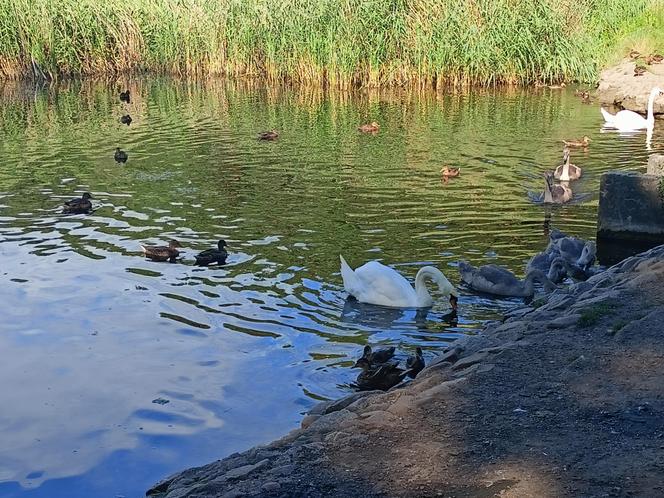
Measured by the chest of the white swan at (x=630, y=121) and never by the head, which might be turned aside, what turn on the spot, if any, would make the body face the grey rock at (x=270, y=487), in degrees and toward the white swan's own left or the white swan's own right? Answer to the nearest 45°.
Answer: approximately 90° to the white swan's own right

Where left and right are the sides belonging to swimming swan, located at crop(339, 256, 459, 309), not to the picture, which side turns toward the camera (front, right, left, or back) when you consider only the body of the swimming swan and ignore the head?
right

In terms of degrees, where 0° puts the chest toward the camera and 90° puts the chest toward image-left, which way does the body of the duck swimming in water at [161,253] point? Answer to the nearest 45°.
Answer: approximately 270°

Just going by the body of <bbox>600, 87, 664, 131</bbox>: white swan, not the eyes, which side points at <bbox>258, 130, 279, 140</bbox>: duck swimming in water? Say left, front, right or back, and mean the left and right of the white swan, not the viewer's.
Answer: back

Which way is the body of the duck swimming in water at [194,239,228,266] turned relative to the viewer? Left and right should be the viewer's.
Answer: facing to the right of the viewer

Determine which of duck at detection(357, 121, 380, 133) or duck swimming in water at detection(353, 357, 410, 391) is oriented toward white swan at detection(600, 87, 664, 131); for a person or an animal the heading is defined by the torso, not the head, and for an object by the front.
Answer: the duck

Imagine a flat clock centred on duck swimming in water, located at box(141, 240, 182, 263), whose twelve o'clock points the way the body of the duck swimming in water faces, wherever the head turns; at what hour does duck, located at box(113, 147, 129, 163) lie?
The duck is roughly at 9 o'clock from the duck swimming in water.

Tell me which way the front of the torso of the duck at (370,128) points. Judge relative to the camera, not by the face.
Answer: to the viewer's right

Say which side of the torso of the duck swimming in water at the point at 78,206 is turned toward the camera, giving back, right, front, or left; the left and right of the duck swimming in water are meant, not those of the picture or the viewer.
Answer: right

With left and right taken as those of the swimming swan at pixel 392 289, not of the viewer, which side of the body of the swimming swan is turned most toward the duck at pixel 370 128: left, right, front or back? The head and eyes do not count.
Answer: left

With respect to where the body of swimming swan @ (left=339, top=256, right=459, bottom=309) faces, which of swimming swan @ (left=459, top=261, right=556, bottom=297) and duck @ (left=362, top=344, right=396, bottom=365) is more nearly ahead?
the swimming swan

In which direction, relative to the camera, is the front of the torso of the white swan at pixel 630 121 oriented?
to the viewer's right
